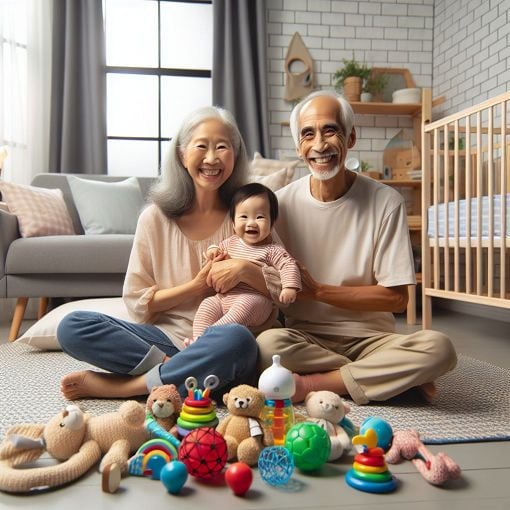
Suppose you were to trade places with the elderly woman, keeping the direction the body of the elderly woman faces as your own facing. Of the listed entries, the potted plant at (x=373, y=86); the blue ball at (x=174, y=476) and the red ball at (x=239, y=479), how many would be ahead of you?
2

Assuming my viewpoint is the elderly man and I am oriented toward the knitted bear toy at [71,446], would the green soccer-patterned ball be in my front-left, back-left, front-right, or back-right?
front-left

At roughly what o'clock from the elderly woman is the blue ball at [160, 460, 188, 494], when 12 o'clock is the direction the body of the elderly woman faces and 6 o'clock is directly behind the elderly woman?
The blue ball is roughly at 12 o'clock from the elderly woman.

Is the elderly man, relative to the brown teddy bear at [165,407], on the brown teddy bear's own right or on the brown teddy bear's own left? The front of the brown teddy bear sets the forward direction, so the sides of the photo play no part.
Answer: on the brown teddy bear's own left

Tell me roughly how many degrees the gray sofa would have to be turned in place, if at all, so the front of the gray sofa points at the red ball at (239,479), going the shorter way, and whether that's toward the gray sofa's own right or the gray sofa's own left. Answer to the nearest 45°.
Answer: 0° — it already faces it

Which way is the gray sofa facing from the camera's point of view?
toward the camera

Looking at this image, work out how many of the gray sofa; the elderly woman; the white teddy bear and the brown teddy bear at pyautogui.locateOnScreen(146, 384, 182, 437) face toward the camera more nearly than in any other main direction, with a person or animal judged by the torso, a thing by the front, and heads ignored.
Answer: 4

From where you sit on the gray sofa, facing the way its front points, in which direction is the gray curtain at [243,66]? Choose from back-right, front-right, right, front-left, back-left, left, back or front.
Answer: back-left

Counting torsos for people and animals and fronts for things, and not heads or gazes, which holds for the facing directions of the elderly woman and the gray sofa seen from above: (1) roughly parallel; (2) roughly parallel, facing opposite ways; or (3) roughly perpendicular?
roughly parallel

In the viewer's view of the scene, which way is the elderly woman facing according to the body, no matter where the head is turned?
toward the camera
